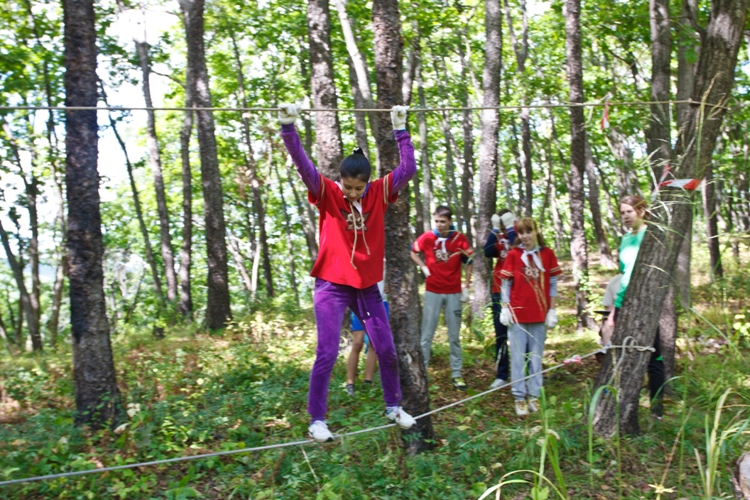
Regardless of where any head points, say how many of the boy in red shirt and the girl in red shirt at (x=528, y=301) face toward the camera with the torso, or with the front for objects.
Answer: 2

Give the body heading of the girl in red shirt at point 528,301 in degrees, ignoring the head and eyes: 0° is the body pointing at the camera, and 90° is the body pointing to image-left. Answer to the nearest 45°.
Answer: approximately 0°

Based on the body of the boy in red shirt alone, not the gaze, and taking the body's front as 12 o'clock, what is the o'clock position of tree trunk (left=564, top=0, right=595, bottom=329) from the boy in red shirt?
The tree trunk is roughly at 7 o'clock from the boy in red shirt.

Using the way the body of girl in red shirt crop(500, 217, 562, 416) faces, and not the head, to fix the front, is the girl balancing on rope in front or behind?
in front

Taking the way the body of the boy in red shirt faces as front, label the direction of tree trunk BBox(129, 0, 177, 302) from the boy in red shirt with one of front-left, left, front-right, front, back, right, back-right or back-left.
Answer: back-right

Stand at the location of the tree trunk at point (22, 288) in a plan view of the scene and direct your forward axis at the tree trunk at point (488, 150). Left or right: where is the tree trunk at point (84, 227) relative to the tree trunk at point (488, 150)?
right

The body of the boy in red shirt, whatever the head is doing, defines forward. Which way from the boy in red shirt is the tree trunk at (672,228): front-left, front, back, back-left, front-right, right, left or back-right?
front-left

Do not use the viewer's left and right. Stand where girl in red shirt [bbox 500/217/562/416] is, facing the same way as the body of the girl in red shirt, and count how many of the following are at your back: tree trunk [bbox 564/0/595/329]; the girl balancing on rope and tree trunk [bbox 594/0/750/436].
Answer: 1

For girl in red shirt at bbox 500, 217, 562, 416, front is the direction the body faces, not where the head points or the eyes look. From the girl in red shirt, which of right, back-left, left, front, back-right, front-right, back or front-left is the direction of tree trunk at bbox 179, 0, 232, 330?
back-right
